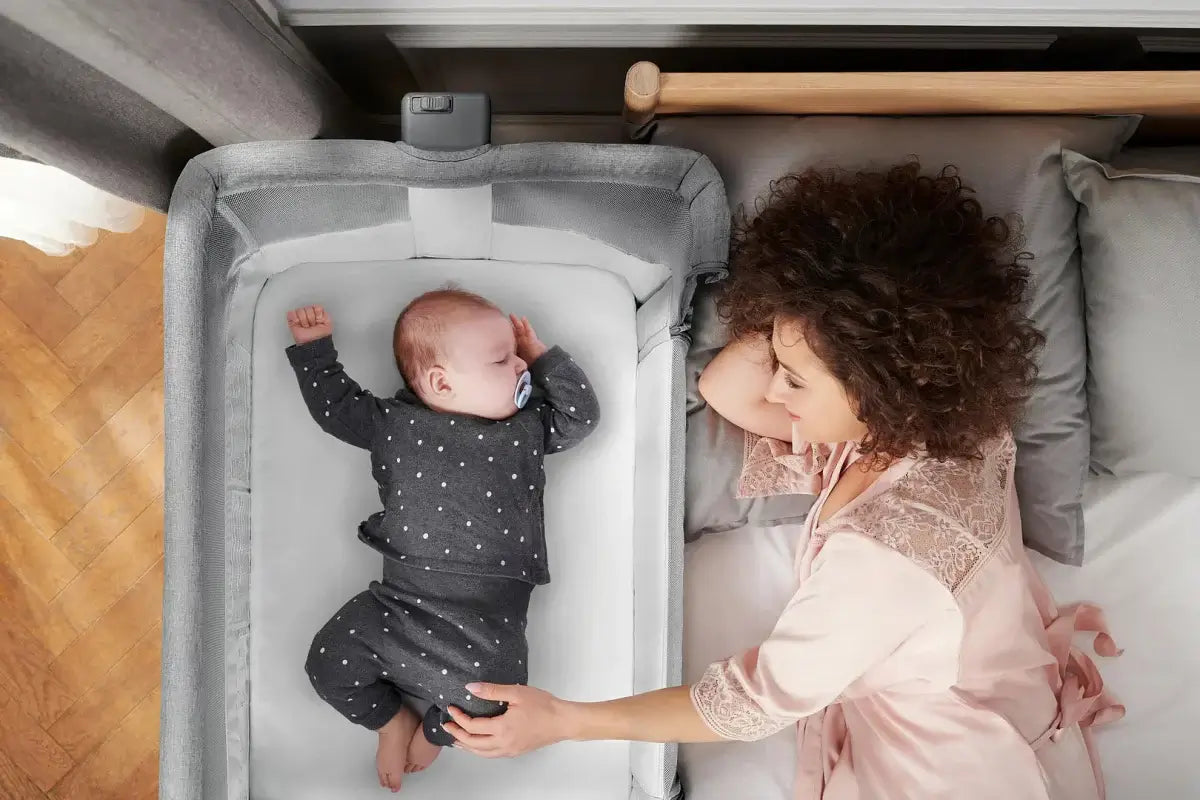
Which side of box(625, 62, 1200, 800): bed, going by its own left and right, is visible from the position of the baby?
right

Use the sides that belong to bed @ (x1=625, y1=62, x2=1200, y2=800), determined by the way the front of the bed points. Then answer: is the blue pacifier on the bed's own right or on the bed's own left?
on the bed's own right

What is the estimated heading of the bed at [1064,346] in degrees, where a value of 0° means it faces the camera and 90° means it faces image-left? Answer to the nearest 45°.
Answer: approximately 0°
